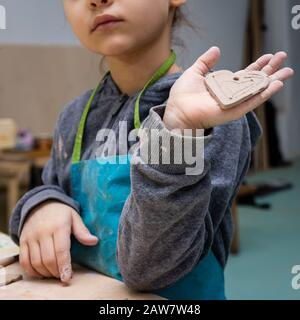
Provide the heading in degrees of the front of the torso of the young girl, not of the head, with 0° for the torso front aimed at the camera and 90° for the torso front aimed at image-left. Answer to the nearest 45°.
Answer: approximately 45°
